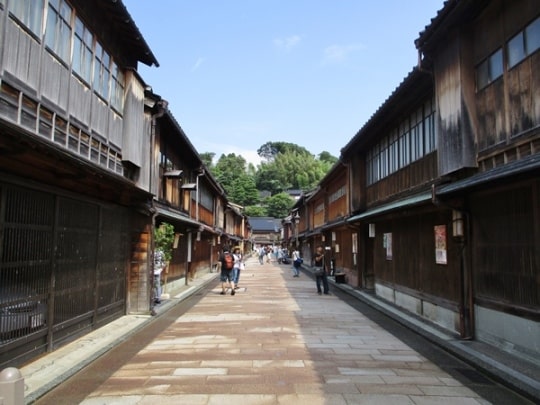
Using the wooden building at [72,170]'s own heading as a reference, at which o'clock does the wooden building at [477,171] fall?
the wooden building at [477,171] is roughly at 11 o'clock from the wooden building at [72,170].

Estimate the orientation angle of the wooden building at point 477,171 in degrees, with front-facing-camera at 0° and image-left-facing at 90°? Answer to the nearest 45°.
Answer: approximately 45°

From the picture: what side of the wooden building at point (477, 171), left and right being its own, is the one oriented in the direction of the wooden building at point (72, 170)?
front

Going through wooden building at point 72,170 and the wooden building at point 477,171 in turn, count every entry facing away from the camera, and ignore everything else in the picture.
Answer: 0

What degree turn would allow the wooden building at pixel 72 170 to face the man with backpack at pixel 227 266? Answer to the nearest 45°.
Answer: approximately 90° to its left

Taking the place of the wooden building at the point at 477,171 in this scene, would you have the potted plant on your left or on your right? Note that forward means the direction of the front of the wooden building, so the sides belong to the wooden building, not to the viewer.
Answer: on your right

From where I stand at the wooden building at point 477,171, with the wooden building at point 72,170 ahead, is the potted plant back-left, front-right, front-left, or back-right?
front-right

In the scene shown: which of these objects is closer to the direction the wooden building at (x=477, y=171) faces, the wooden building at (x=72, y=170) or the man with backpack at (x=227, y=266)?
the wooden building

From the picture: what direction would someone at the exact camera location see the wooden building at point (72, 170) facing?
facing the viewer and to the right of the viewer
